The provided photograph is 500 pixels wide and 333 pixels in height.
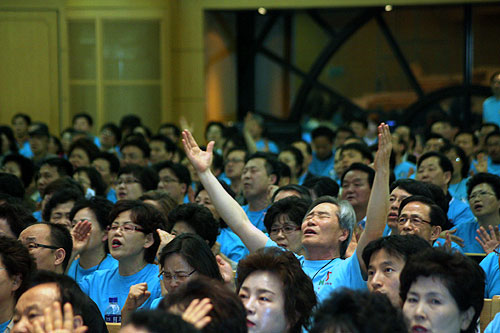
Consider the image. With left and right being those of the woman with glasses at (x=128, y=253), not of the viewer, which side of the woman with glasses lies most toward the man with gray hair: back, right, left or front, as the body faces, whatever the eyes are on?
left

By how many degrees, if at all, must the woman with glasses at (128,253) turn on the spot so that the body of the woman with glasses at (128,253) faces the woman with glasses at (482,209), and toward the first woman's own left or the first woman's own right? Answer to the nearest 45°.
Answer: approximately 135° to the first woman's own left

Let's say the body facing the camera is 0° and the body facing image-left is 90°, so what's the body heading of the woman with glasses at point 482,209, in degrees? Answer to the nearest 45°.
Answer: approximately 45°

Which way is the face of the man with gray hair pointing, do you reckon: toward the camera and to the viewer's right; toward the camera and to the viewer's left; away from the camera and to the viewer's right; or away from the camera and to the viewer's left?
toward the camera and to the viewer's left

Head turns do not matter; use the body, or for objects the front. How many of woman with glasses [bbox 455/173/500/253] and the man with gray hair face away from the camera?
0

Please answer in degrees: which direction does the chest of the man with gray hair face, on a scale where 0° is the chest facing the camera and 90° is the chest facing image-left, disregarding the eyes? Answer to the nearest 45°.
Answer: approximately 45°

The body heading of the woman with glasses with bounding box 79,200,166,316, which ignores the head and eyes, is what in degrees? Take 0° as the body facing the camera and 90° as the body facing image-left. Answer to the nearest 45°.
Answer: approximately 45°
